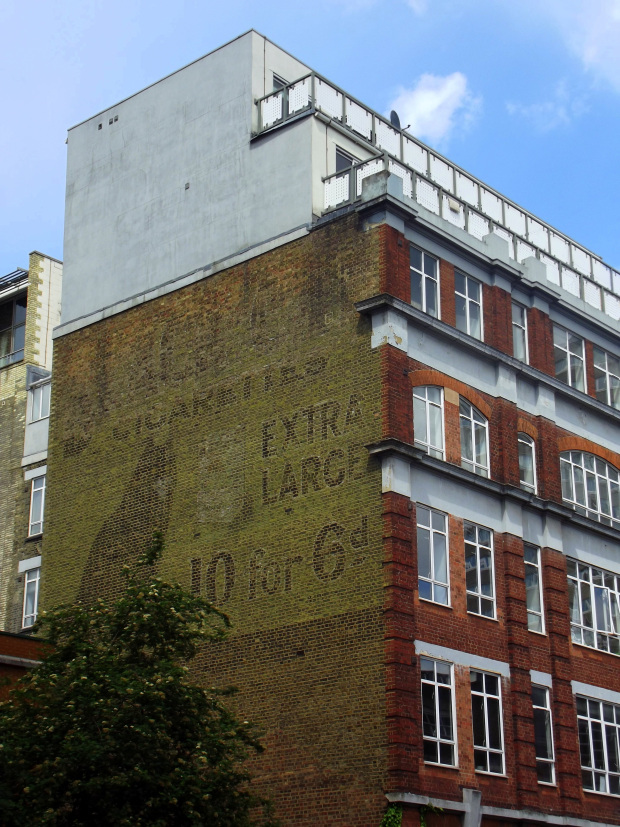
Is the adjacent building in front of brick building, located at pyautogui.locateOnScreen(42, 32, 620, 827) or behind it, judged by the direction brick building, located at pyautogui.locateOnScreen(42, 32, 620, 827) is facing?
behind

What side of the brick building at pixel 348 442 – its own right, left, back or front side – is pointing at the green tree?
right

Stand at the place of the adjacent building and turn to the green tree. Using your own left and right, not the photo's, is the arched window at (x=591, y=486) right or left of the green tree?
left

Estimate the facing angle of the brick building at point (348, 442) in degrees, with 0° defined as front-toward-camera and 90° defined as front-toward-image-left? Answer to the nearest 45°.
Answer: approximately 315°
